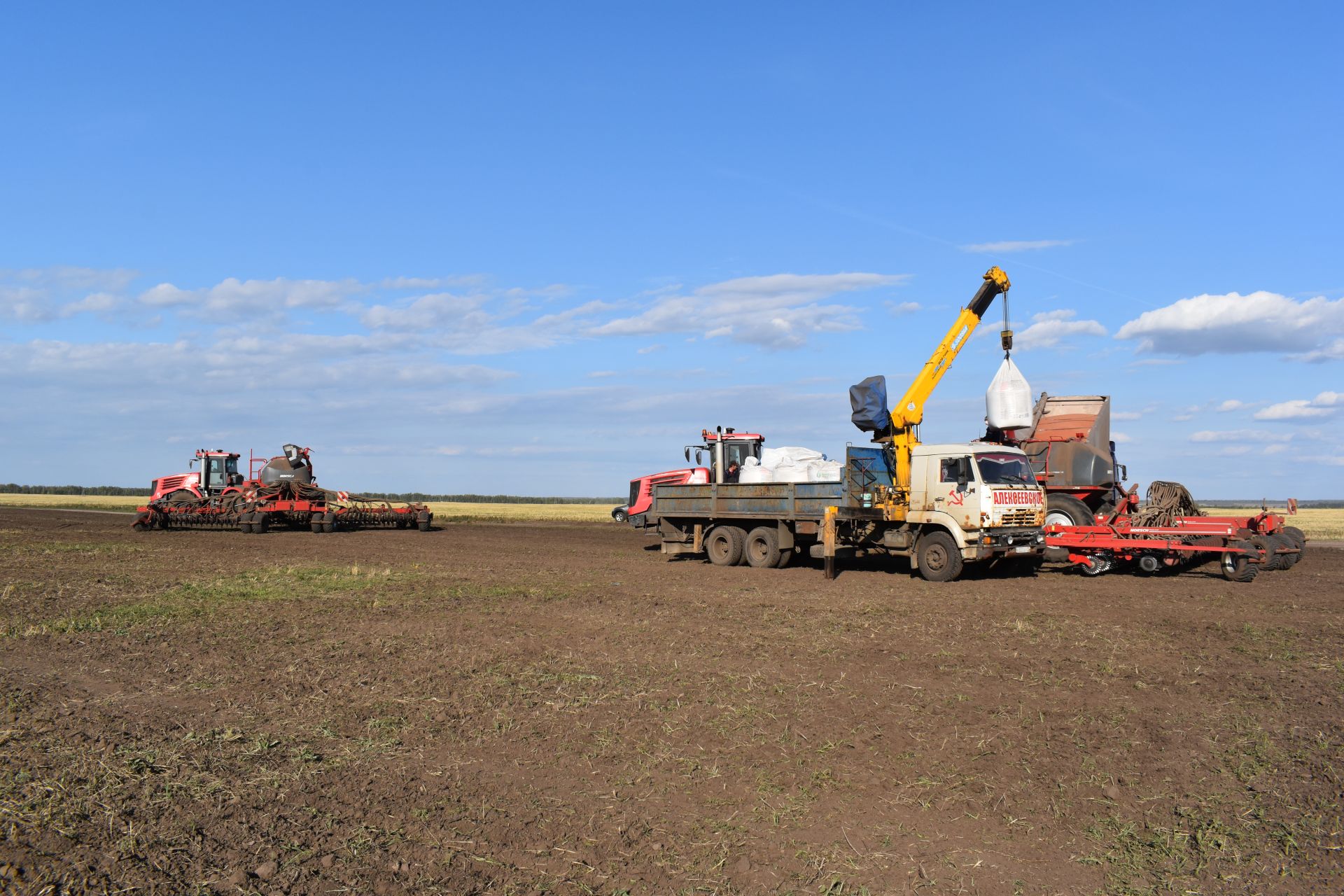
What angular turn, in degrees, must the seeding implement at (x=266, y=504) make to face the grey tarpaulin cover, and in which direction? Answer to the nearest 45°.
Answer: approximately 180°

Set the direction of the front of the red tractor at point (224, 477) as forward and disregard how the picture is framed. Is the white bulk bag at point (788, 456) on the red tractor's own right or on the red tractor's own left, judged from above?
on the red tractor's own left

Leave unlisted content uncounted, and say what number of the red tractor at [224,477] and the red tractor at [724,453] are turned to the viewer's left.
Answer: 2

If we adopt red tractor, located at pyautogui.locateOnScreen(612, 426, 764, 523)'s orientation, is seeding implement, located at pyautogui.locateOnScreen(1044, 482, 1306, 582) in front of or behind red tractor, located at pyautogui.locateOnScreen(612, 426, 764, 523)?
behind

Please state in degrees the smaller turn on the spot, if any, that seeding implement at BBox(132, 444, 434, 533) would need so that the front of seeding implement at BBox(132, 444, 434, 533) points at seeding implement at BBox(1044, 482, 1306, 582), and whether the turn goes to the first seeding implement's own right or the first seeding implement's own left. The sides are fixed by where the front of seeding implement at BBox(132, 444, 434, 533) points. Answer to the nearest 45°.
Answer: approximately 180°

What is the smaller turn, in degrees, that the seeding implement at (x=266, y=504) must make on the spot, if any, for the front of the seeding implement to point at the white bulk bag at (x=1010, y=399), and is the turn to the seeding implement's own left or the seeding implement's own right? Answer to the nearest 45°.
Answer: approximately 180°

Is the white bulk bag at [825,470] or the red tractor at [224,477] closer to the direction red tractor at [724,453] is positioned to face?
the red tractor

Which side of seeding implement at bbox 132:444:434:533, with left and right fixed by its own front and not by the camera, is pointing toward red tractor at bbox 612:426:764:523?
back

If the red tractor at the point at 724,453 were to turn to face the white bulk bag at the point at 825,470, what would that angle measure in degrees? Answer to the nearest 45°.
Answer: approximately 135° to its left

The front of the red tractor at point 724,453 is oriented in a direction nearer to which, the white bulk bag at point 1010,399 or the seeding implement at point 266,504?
the seeding implement

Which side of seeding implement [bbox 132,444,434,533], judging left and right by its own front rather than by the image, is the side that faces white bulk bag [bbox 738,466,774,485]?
back

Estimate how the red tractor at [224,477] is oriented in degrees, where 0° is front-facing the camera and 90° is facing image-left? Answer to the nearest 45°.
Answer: approximately 90°

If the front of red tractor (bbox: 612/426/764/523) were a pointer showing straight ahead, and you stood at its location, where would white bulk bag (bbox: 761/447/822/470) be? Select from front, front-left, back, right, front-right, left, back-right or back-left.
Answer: back-left

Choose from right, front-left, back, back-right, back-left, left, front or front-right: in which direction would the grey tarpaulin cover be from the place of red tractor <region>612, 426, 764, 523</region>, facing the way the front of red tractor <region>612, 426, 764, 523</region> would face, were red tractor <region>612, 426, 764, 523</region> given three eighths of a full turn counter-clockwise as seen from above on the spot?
front

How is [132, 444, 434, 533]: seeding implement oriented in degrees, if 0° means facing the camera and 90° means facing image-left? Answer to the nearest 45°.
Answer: approximately 135°

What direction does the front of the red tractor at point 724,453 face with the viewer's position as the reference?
facing to the left of the viewer
